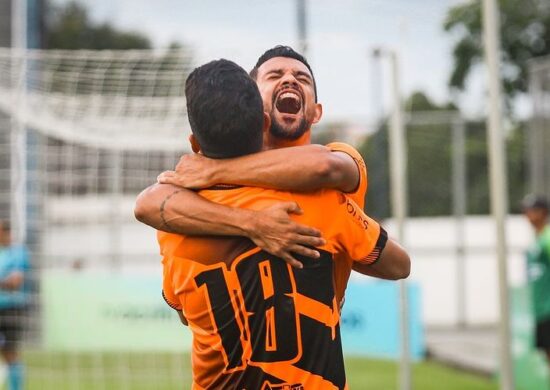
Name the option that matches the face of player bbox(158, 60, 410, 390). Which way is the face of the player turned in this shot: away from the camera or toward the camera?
away from the camera

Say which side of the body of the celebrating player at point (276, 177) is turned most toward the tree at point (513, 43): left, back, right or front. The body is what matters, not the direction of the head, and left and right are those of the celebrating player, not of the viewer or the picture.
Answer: back

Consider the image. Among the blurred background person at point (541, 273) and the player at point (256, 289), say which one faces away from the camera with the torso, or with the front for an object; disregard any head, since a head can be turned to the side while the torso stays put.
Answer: the player

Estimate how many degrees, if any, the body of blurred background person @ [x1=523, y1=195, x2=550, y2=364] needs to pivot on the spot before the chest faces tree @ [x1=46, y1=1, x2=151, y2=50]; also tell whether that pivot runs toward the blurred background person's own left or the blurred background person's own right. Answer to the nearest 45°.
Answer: approximately 90° to the blurred background person's own right

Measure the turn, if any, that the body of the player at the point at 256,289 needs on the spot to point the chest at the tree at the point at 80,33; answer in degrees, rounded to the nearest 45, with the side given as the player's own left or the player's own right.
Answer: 0° — they already face it

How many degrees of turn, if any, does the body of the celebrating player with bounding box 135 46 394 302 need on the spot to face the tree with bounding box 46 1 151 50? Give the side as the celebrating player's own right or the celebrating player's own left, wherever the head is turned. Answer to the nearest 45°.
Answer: approximately 180°

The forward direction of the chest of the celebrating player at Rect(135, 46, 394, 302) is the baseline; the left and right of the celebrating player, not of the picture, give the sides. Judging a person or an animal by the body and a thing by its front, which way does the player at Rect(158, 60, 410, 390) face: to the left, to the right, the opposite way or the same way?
the opposite way

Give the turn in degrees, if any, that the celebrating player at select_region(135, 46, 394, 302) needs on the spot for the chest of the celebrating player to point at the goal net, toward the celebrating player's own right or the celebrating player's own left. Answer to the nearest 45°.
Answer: approximately 180°

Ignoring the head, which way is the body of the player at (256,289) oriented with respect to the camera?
away from the camera

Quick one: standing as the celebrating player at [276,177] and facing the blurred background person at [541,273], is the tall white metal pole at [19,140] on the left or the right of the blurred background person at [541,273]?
left
